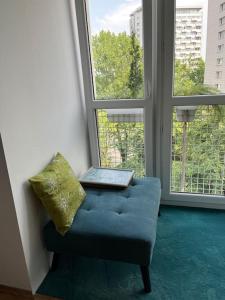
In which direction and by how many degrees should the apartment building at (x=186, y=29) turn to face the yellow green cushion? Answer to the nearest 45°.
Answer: approximately 45° to its right

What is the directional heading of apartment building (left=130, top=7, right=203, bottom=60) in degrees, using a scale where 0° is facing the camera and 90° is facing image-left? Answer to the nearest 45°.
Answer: approximately 0°
